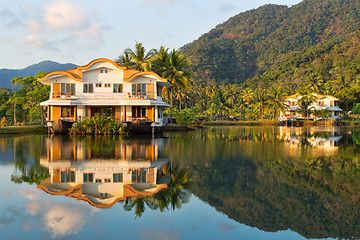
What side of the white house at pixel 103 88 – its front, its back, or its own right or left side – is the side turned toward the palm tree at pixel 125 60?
back

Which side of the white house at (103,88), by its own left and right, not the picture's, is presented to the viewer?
front

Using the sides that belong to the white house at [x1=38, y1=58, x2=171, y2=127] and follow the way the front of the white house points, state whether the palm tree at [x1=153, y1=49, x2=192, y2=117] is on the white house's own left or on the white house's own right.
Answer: on the white house's own left
